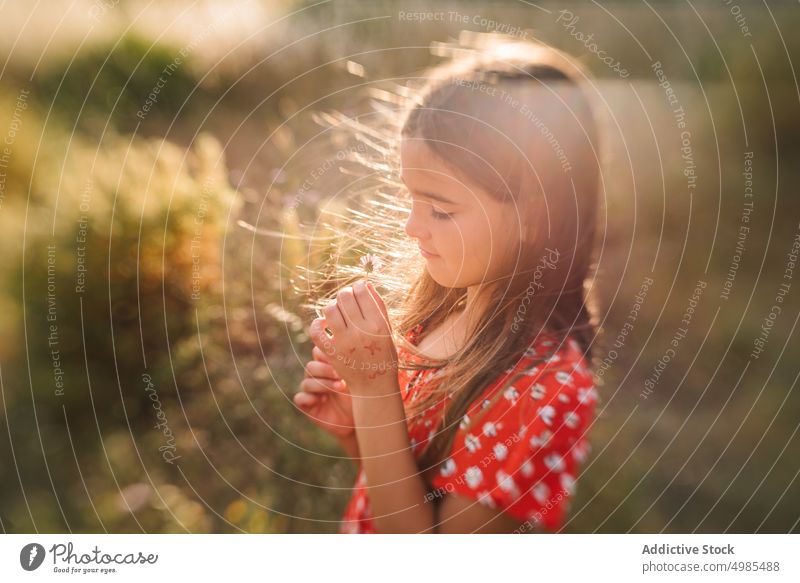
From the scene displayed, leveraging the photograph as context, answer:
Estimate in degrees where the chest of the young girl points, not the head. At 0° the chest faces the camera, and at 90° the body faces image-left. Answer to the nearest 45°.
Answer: approximately 90°
